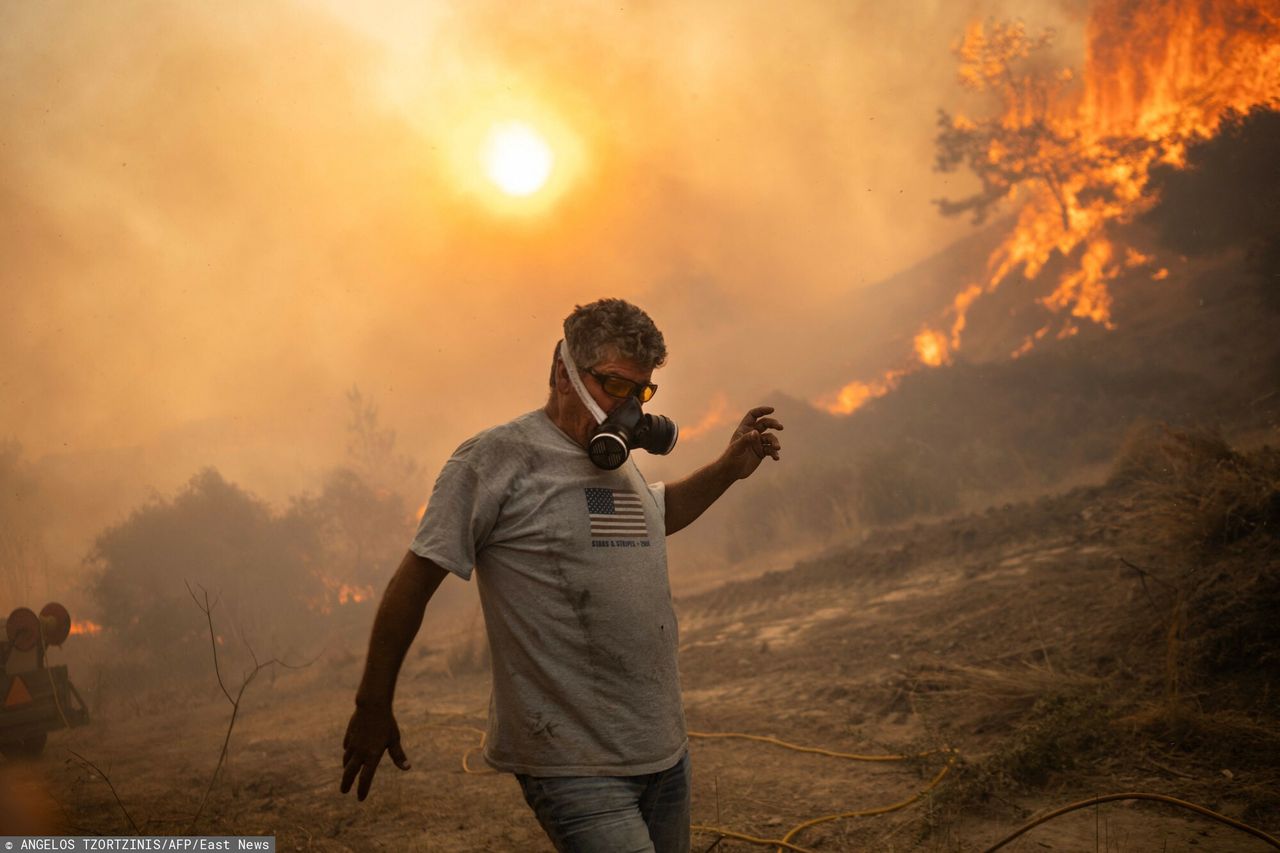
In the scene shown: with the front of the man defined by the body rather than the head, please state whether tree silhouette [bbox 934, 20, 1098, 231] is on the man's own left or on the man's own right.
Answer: on the man's own left

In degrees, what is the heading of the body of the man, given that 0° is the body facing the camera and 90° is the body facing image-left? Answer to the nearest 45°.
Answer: approximately 315°

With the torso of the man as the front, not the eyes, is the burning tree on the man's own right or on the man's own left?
on the man's own left
